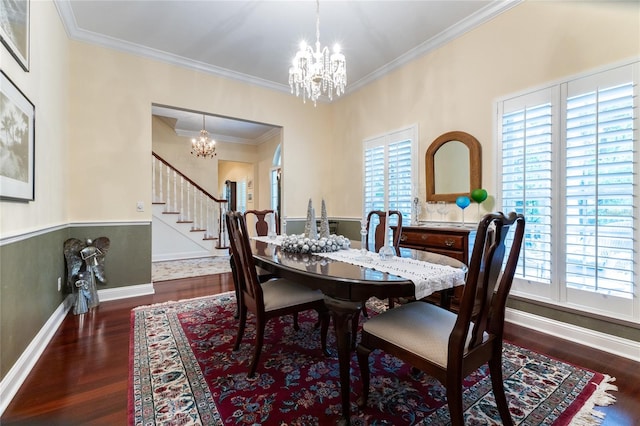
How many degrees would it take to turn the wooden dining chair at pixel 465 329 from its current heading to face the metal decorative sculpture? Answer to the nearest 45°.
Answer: approximately 45° to its left

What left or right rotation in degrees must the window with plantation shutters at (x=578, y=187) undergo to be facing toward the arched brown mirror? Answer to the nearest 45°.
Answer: approximately 45° to its right

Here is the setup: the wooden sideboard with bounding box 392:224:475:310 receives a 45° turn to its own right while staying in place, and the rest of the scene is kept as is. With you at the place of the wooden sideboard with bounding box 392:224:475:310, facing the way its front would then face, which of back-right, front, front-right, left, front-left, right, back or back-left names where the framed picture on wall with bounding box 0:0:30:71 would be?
front-left

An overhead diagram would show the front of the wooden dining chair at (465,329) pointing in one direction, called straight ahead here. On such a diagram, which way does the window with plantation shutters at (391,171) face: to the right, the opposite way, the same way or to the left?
to the left

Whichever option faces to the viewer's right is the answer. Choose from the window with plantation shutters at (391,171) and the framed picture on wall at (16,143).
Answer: the framed picture on wall

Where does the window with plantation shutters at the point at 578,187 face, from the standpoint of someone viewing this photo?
facing the viewer and to the left of the viewer

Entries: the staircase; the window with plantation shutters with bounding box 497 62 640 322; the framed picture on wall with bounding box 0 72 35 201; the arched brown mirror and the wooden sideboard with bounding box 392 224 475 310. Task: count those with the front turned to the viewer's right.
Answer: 2

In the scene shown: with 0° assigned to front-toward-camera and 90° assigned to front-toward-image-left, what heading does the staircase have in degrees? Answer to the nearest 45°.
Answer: approximately 270°

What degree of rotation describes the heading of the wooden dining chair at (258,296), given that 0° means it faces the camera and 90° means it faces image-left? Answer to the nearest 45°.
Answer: approximately 225°

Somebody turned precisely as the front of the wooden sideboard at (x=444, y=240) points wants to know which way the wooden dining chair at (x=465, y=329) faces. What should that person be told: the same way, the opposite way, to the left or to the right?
to the right

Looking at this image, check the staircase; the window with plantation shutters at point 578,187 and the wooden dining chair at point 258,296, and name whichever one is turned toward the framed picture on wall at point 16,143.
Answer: the window with plantation shutters

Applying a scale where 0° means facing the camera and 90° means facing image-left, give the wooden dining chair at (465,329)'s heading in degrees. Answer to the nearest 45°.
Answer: approximately 135°

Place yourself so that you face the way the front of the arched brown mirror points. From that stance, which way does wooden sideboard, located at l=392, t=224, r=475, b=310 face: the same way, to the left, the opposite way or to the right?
the same way

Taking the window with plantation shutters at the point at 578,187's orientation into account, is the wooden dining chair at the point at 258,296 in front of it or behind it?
in front
